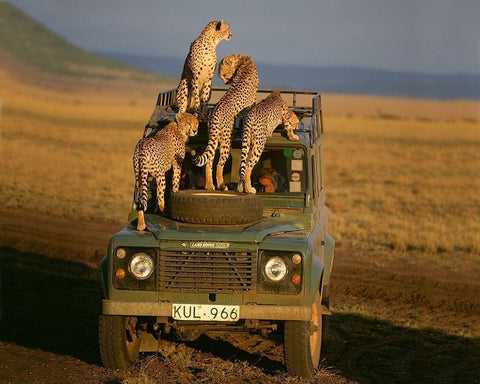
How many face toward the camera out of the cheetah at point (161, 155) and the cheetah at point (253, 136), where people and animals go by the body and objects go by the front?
0

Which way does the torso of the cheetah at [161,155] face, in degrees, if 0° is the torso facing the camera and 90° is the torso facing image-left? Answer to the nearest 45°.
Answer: approximately 225°

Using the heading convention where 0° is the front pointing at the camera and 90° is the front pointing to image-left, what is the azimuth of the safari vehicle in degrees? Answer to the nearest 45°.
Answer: approximately 0°

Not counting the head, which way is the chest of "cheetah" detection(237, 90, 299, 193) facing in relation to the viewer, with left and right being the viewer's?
facing away from the viewer and to the right of the viewer

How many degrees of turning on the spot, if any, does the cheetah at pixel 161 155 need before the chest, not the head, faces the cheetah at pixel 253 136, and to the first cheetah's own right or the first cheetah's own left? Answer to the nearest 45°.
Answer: approximately 45° to the first cheetah's own right
